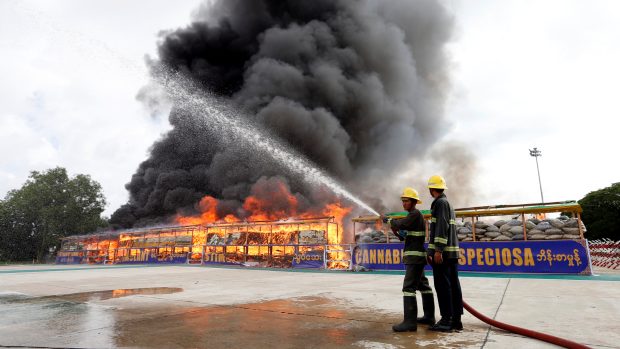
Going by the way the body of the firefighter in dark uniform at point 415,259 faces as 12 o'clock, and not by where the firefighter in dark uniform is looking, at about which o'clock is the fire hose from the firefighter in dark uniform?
The fire hose is roughly at 7 o'clock from the firefighter in dark uniform.

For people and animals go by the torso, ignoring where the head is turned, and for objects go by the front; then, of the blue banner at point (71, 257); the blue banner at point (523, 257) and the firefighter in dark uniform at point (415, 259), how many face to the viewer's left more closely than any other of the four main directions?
1

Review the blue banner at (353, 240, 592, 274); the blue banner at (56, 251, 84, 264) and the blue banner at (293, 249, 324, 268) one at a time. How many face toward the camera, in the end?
3

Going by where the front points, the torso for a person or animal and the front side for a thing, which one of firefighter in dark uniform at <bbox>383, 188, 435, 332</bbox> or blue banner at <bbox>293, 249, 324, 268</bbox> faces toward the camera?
the blue banner

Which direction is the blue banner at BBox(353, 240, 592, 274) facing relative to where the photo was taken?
toward the camera

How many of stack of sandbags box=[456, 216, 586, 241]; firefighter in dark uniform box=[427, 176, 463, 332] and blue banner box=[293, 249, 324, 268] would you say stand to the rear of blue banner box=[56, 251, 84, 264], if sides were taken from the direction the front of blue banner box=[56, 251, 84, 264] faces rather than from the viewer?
0

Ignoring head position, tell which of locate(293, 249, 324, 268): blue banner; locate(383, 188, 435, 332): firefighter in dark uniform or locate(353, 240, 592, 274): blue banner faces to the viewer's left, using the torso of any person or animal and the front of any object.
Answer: the firefighter in dark uniform

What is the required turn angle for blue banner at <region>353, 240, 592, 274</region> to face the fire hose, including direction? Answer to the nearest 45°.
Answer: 0° — it already faces it

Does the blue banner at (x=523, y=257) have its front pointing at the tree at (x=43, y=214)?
no

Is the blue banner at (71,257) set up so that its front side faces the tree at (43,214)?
no

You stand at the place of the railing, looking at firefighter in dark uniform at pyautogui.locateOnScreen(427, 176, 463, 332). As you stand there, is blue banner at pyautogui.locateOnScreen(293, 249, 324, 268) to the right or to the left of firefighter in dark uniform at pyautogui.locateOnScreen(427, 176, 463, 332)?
right

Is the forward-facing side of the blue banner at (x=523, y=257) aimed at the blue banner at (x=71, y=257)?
no

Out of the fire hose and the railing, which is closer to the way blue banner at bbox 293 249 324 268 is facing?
the fire hose

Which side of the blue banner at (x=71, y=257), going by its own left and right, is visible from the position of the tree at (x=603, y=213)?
left

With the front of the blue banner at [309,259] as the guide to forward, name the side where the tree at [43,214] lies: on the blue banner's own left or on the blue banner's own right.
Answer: on the blue banner's own right

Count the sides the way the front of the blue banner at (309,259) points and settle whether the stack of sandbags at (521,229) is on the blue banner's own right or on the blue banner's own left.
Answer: on the blue banner's own left

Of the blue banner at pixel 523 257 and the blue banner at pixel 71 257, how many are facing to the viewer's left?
0

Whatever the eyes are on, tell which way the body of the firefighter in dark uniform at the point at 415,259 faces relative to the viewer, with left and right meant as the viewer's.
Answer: facing to the left of the viewer

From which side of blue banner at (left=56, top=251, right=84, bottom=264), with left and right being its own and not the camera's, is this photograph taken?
front

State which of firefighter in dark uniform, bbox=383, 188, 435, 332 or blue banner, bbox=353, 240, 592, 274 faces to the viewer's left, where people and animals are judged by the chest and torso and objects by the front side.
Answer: the firefighter in dark uniform

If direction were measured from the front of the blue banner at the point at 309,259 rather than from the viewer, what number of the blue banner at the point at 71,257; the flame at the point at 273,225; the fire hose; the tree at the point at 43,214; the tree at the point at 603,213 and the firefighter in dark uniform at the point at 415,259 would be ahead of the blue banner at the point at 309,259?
2
